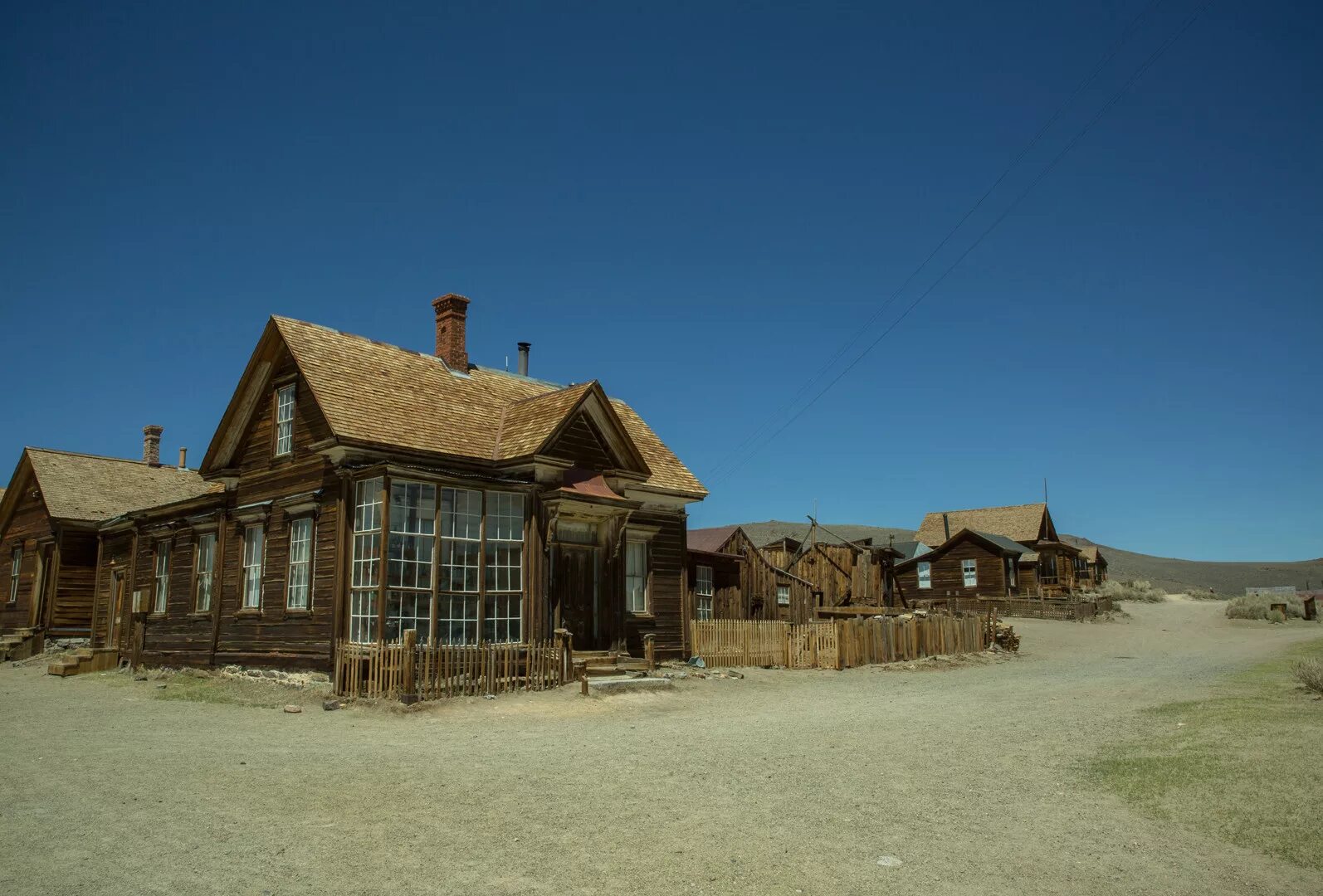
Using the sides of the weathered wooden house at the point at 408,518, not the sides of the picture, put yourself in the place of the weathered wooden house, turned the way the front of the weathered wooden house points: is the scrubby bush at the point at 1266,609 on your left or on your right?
on your left

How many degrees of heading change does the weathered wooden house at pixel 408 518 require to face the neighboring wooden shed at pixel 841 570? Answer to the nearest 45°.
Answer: approximately 90° to its left

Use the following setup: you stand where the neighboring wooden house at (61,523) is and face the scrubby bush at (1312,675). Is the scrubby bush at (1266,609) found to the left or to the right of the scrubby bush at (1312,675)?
left

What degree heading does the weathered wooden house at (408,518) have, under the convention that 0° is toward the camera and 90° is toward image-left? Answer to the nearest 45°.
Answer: approximately 315°

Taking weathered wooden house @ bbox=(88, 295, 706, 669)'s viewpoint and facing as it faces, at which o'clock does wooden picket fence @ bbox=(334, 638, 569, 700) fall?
The wooden picket fence is roughly at 1 o'clock from the weathered wooden house.
